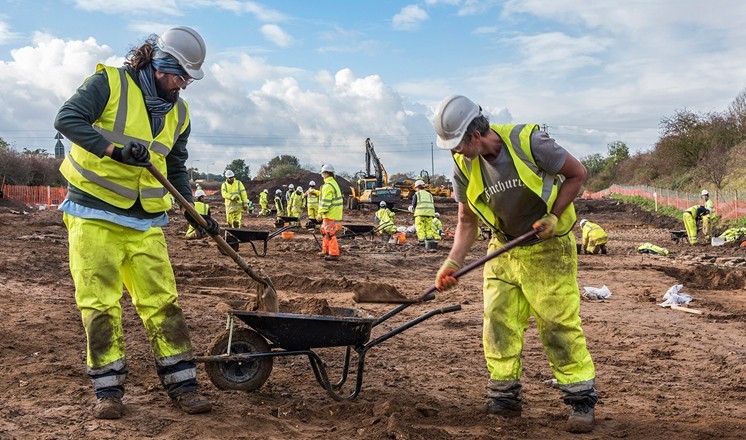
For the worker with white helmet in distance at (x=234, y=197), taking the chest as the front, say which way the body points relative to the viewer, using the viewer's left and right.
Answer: facing the viewer

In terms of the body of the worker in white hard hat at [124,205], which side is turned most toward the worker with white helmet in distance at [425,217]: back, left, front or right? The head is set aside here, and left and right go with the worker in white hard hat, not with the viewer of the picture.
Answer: left

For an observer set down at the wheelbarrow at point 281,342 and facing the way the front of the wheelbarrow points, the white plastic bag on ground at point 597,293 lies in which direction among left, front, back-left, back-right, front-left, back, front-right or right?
back-right

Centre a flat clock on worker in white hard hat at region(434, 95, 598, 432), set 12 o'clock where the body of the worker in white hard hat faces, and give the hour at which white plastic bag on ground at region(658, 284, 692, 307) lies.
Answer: The white plastic bag on ground is roughly at 5 o'clock from the worker in white hard hat.

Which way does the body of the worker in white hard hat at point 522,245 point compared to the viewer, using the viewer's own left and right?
facing the viewer and to the left of the viewer

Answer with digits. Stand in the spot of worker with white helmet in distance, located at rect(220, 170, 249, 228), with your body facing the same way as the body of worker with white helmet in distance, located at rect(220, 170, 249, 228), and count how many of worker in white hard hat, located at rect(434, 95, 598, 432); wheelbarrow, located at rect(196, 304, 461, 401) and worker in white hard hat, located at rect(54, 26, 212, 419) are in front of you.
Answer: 3

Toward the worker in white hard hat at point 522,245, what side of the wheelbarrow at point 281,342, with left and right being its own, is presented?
back

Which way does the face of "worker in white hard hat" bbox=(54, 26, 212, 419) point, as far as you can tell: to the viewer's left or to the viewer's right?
to the viewer's right

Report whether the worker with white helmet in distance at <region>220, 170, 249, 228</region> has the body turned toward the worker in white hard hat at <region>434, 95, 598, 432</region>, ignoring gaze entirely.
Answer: yes

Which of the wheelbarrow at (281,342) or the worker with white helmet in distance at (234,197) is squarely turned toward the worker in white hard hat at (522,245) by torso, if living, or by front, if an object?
the worker with white helmet in distance

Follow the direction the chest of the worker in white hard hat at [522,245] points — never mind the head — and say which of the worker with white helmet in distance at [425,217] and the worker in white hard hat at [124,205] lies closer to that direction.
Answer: the worker in white hard hat

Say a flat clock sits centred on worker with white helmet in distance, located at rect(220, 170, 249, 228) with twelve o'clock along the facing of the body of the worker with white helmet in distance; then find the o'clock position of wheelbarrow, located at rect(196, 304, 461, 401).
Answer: The wheelbarrow is roughly at 12 o'clock from the worker with white helmet in distance.

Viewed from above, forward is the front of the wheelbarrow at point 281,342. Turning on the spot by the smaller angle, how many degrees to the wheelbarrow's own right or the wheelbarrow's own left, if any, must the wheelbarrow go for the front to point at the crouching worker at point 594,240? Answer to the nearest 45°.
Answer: approximately 135° to the wheelbarrow's own right

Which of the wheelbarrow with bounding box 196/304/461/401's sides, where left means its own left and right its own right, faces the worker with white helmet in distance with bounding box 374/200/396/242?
right

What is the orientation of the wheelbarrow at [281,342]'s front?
to the viewer's left

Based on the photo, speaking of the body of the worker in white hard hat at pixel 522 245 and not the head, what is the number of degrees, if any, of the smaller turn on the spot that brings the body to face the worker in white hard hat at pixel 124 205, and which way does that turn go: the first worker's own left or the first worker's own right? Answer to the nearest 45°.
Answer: approximately 45° to the first worker's own right

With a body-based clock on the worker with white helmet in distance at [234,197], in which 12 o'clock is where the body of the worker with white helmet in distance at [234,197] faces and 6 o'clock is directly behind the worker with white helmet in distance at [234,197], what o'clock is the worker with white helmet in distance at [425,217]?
the worker with white helmet in distance at [425,217] is roughly at 10 o'clock from the worker with white helmet in distance at [234,197].

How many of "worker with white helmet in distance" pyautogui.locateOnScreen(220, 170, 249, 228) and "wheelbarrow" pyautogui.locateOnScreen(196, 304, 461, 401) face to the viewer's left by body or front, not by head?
1

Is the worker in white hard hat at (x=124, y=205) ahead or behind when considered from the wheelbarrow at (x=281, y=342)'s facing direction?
ahead
